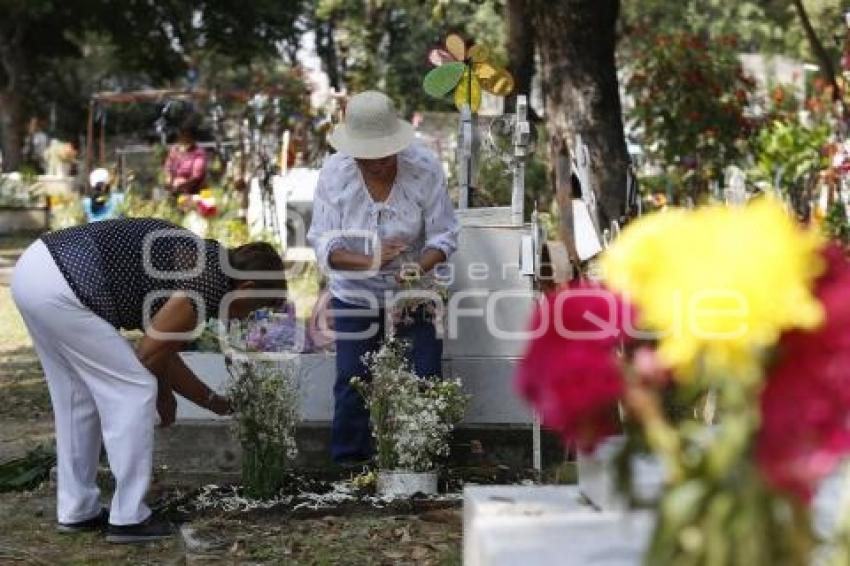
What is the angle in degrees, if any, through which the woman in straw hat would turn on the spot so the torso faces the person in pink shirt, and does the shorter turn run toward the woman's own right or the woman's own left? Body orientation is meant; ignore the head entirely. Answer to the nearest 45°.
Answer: approximately 180°

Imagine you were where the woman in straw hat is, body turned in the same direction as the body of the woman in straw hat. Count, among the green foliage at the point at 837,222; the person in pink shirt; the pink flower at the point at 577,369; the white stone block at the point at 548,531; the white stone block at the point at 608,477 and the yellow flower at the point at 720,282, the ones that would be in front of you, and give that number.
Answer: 4

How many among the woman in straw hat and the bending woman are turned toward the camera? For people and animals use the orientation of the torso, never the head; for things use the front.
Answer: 1

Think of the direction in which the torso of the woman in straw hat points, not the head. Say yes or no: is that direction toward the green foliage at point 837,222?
no

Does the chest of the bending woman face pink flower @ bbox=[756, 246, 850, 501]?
no

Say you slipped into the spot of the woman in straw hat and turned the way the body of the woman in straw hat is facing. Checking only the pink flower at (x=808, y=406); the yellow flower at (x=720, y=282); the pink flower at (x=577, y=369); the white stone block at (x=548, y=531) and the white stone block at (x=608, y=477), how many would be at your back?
0

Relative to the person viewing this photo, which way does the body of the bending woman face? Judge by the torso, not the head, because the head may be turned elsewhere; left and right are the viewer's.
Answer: facing to the right of the viewer

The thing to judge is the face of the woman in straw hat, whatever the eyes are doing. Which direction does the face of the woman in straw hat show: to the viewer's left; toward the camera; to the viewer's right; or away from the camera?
toward the camera

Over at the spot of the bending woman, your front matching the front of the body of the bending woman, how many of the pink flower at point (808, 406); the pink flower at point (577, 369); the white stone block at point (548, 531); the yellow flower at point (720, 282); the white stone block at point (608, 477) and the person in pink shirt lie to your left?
1

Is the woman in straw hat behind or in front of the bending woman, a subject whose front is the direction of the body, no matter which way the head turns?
in front

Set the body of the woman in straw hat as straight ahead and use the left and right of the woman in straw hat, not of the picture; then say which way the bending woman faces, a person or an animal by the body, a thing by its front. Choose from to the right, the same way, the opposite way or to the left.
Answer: to the left

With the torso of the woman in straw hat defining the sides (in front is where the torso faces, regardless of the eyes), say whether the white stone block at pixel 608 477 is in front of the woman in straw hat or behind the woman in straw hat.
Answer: in front

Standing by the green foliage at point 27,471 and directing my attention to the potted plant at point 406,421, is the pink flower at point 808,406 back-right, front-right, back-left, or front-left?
front-right

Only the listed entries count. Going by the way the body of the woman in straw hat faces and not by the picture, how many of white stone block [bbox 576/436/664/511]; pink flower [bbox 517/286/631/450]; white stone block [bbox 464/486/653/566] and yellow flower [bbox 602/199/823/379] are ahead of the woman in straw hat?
4

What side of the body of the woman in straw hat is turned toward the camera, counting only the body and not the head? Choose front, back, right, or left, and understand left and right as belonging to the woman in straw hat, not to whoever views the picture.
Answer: front
